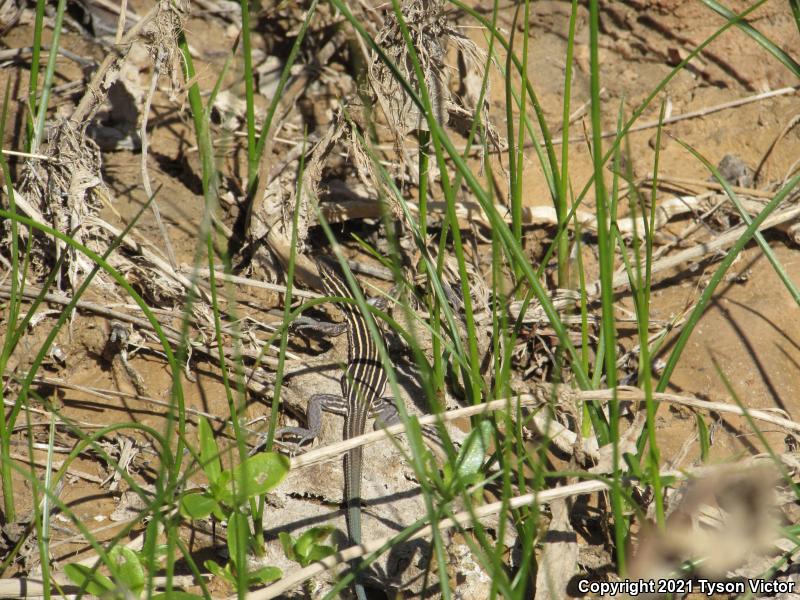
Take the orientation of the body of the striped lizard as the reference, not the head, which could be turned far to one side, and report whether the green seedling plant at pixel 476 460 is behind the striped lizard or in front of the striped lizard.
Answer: behind

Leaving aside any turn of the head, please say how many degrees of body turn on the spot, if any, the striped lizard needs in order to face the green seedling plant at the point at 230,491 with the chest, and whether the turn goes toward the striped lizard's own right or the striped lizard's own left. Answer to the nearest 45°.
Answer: approximately 180°

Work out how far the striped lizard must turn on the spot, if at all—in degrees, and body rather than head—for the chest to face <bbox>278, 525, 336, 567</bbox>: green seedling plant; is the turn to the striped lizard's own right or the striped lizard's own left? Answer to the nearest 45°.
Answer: approximately 180°

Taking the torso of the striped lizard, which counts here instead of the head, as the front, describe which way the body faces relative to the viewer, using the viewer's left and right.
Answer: facing away from the viewer

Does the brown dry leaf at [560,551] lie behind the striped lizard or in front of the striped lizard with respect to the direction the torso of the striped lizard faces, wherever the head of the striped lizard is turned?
behind
